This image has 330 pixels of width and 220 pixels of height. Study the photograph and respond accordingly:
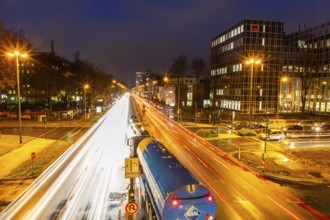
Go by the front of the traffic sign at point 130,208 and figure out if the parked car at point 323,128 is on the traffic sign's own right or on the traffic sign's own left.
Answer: on the traffic sign's own left

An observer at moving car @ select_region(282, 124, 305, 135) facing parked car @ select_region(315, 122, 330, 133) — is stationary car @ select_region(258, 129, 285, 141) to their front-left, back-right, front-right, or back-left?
back-right

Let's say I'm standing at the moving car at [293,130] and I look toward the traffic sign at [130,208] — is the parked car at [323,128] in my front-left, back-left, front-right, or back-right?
back-left

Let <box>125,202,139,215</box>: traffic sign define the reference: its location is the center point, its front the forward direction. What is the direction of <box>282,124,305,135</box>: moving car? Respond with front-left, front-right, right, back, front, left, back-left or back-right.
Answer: back-left

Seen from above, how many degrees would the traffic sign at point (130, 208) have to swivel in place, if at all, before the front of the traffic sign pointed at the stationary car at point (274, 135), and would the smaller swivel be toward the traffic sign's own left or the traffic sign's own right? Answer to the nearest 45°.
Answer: approximately 135° to the traffic sign's own left

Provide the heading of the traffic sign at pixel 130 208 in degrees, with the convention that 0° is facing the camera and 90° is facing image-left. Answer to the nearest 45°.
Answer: approximately 0°
